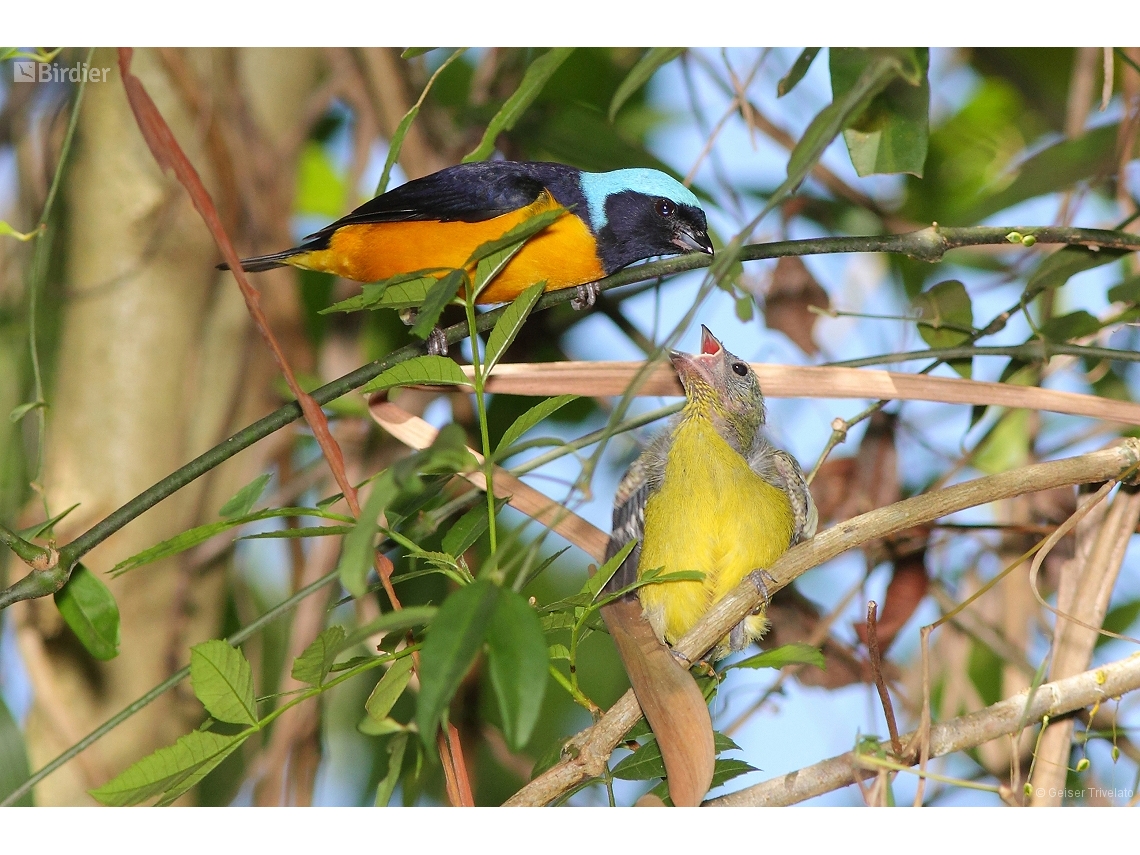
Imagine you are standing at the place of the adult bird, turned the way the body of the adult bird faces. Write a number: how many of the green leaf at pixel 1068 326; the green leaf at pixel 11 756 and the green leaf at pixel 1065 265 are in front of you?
2

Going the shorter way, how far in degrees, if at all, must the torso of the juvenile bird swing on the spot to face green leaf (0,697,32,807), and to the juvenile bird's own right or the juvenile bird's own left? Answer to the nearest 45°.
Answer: approximately 90° to the juvenile bird's own right

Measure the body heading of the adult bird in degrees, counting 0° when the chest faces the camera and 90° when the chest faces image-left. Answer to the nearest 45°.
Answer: approximately 270°

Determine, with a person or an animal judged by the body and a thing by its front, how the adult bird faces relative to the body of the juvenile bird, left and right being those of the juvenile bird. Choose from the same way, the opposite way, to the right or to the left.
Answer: to the left

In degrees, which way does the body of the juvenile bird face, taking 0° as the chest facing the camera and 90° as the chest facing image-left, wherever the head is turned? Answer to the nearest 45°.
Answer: approximately 0°

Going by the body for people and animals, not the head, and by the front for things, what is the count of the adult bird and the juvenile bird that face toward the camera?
1
